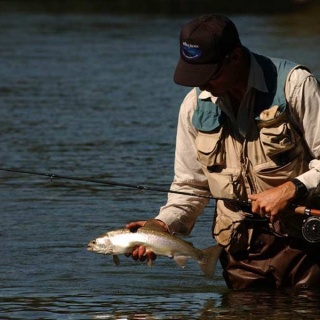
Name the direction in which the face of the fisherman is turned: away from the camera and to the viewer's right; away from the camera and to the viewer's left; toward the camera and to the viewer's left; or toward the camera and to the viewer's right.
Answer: toward the camera and to the viewer's left

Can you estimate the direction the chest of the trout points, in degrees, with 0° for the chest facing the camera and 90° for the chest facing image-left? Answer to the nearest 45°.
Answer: approximately 90°
